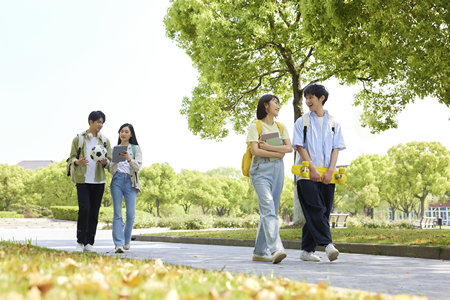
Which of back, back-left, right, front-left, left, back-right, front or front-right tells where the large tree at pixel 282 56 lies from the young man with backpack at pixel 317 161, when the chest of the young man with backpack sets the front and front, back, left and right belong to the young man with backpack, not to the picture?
back

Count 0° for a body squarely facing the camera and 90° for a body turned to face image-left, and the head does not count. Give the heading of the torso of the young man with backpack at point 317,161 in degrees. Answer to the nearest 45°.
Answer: approximately 0°

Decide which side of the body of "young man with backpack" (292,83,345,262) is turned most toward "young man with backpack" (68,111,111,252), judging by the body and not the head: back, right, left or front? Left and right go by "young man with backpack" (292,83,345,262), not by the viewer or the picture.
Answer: right

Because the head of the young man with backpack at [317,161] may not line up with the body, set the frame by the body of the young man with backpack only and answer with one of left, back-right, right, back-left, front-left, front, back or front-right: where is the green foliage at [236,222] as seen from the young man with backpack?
back

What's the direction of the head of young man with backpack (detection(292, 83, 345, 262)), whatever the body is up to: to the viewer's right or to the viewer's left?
to the viewer's left
